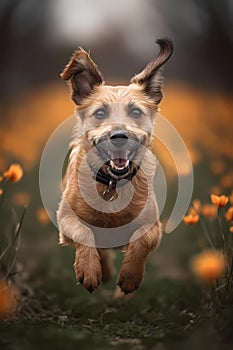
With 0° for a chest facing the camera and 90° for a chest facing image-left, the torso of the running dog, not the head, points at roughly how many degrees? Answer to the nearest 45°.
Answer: approximately 0°
